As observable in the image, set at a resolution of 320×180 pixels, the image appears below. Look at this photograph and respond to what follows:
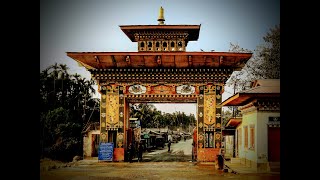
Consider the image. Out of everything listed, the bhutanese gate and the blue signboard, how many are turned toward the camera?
2

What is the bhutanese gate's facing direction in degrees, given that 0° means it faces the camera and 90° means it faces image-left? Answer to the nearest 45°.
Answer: approximately 0°
